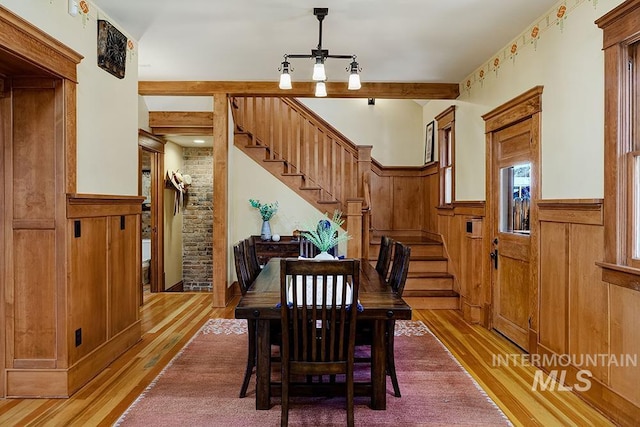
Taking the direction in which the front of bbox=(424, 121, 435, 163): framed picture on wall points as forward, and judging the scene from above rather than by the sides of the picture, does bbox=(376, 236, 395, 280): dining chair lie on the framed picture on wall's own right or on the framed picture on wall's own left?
on the framed picture on wall's own left

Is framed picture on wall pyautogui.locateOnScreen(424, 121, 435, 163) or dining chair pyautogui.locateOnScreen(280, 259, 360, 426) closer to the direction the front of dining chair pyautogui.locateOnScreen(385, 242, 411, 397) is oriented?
the dining chair

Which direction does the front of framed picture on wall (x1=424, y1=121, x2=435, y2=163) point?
to the viewer's left

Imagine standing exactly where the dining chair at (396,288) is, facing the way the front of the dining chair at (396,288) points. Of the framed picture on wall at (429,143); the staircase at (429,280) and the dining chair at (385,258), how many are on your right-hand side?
3

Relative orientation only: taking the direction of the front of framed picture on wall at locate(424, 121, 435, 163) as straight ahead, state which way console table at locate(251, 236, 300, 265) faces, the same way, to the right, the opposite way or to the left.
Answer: to the left

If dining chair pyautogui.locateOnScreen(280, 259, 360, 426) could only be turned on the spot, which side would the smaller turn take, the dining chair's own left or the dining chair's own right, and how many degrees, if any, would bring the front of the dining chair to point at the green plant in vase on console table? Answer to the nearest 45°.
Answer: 0° — it already faces it

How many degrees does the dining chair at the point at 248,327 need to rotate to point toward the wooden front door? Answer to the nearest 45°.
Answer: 0° — it already faces it

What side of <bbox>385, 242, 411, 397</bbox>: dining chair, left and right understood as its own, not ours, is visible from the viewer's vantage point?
left

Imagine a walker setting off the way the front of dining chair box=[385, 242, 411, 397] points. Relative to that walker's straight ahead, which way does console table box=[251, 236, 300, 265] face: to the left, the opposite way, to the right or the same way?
to the left

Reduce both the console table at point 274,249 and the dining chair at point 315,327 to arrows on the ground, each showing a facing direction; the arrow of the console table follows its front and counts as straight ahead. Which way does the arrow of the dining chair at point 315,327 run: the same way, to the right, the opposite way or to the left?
the opposite way

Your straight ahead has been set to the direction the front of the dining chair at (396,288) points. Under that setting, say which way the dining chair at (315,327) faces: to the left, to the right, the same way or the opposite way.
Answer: to the right

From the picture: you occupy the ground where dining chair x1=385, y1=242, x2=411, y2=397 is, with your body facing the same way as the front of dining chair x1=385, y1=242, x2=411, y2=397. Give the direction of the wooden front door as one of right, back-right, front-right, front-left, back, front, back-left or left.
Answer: back-right

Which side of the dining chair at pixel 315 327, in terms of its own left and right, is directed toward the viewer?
back
